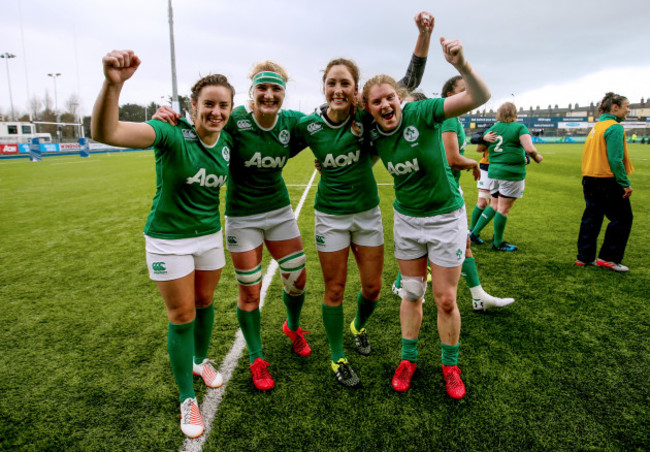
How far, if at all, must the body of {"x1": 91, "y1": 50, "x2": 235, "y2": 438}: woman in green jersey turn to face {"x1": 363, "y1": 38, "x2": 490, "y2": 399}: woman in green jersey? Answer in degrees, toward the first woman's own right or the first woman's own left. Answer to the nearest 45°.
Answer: approximately 45° to the first woman's own left

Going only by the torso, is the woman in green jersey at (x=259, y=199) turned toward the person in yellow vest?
no

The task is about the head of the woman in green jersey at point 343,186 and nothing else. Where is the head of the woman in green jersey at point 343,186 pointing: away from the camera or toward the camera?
toward the camera

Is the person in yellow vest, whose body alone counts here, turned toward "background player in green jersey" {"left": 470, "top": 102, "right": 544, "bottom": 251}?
no

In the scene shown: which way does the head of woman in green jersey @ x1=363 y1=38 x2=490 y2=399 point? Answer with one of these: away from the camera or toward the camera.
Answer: toward the camera

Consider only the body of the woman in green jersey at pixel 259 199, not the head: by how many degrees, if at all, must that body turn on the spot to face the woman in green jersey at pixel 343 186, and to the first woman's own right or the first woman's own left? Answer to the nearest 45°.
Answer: approximately 90° to the first woman's own left

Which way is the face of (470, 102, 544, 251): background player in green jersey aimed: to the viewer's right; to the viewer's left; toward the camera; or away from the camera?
away from the camera

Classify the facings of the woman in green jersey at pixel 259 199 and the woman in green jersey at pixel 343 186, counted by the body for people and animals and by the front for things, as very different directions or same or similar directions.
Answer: same or similar directions

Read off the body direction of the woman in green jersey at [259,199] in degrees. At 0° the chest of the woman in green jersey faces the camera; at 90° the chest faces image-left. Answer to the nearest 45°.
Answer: approximately 0°

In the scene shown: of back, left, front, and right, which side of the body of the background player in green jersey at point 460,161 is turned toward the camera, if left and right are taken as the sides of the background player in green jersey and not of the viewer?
right

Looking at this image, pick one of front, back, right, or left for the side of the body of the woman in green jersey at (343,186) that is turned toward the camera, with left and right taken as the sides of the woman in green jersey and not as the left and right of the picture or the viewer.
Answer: front
